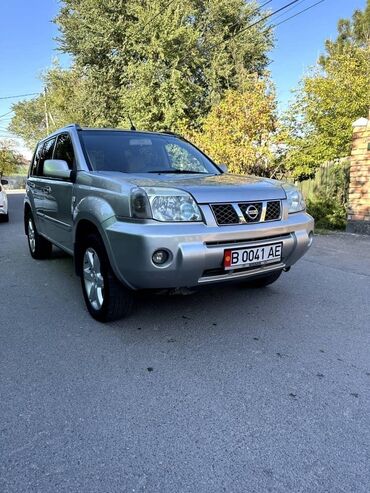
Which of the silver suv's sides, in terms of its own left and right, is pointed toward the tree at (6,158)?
back

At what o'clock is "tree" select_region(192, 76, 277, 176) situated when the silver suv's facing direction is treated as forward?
The tree is roughly at 8 o'clock from the silver suv.

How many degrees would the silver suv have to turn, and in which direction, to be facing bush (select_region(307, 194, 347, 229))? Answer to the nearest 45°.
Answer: approximately 90° to its left

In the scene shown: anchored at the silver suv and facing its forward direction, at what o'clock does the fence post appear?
The fence post is roughly at 9 o'clock from the silver suv.

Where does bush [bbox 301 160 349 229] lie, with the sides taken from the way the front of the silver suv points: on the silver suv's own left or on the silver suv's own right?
on the silver suv's own left

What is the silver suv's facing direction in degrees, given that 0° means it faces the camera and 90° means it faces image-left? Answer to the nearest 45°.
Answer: approximately 315°

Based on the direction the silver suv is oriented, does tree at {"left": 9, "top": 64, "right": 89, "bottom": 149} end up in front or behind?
behind

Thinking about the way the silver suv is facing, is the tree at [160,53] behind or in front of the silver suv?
behind

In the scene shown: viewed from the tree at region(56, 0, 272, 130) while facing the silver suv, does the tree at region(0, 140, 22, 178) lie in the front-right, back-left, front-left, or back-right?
back-right
